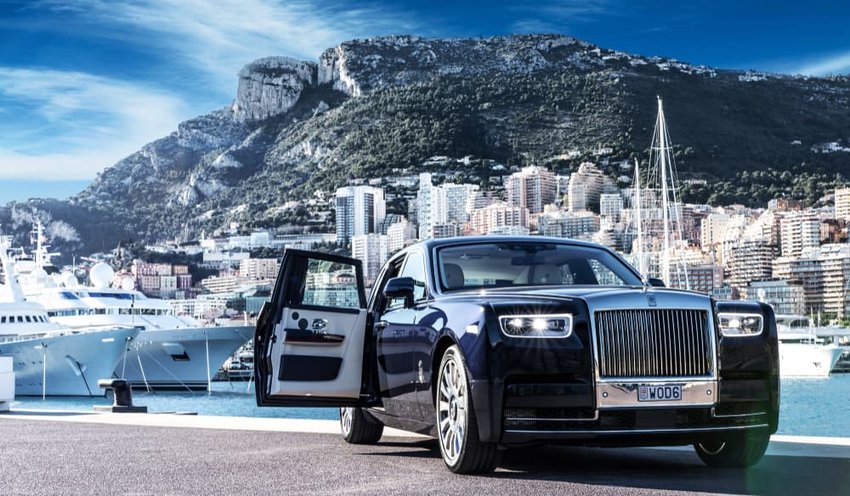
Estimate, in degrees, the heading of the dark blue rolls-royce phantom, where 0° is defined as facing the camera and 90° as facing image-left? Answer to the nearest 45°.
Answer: approximately 315°
